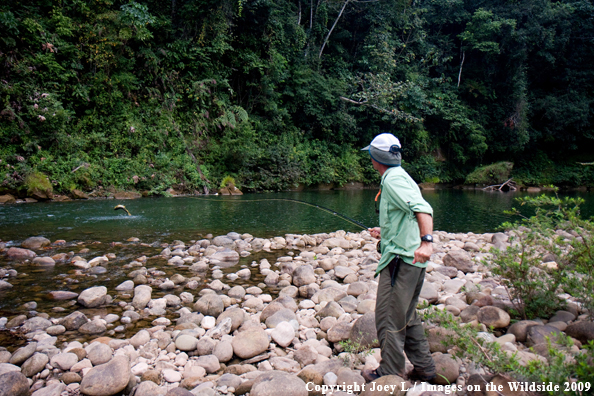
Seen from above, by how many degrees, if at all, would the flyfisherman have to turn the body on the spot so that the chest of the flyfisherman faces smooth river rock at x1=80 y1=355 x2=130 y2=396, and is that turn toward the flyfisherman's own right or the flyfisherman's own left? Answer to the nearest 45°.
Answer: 0° — they already face it

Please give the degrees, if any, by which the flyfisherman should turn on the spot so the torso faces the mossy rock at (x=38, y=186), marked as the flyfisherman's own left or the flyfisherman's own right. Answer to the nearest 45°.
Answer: approximately 45° to the flyfisherman's own right

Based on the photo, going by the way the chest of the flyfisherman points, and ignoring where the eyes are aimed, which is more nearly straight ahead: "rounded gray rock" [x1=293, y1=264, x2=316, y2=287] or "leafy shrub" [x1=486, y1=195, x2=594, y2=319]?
the rounded gray rock

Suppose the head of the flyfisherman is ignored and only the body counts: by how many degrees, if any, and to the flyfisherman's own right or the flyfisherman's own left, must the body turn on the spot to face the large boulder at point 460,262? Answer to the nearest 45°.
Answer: approximately 90° to the flyfisherman's own right

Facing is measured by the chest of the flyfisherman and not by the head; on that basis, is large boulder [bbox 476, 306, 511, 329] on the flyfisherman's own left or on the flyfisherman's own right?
on the flyfisherman's own right

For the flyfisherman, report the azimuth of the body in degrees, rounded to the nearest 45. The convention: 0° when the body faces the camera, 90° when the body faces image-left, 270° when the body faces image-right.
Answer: approximately 90°
